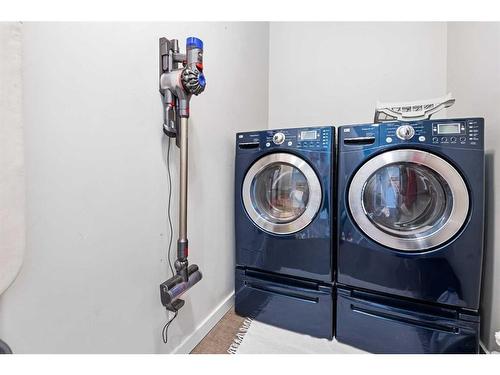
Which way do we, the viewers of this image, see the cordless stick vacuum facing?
facing the viewer and to the right of the viewer

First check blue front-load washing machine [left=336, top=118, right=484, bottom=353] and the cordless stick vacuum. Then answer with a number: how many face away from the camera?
0

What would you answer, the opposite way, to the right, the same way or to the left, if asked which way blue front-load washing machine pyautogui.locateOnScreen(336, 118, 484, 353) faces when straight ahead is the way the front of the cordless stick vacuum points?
to the right

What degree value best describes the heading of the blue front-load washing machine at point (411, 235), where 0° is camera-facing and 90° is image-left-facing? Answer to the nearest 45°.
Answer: approximately 0°
